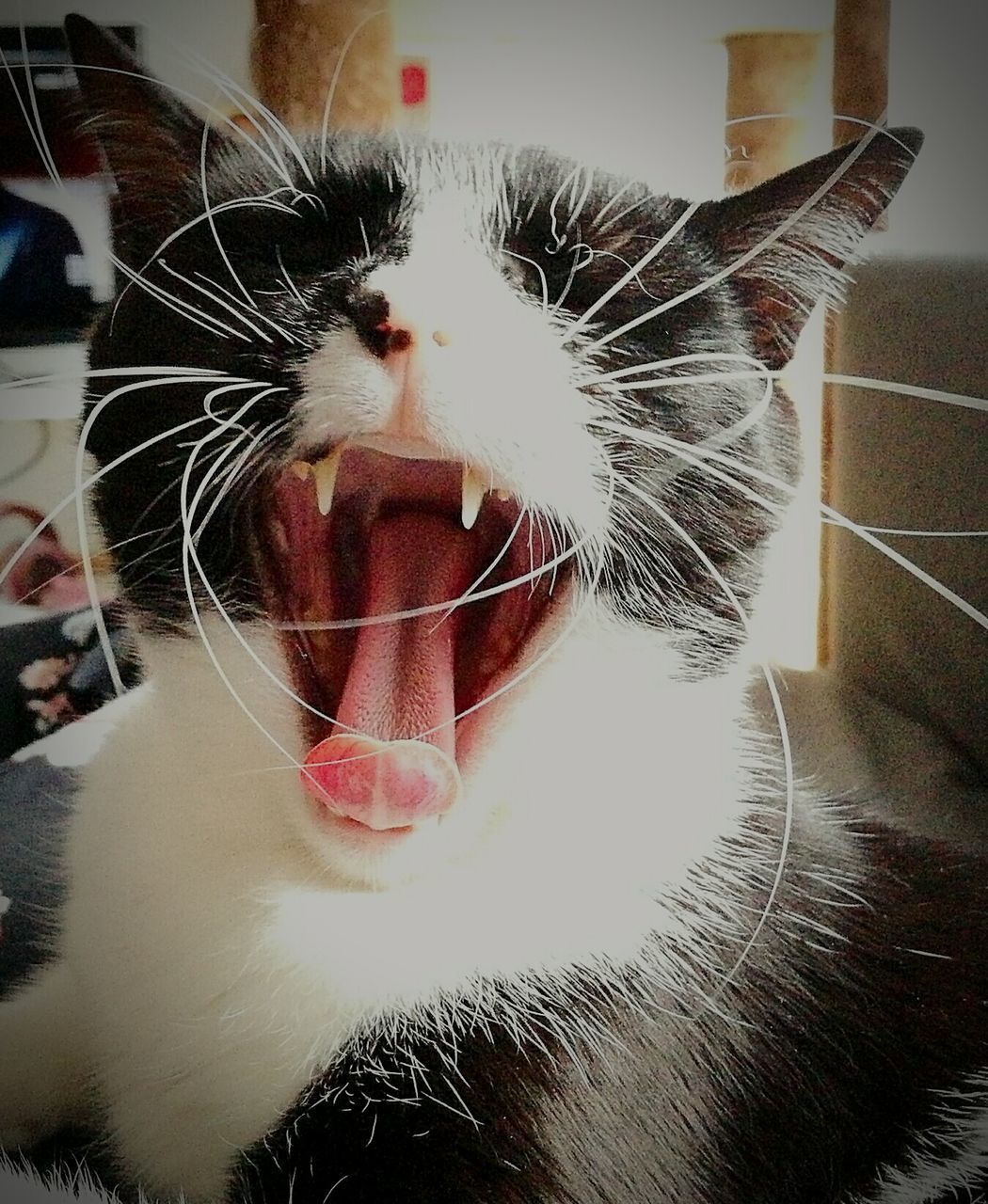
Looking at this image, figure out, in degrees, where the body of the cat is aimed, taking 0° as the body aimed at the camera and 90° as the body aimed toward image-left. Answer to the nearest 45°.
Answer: approximately 45°
